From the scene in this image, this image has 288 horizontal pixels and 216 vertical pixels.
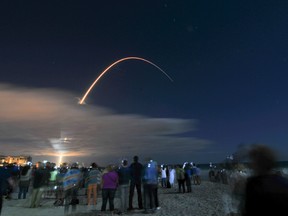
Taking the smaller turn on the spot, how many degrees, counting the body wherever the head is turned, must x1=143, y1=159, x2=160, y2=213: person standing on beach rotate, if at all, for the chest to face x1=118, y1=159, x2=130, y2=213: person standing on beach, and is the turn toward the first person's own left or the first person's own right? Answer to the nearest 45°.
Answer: approximately 45° to the first person's own left

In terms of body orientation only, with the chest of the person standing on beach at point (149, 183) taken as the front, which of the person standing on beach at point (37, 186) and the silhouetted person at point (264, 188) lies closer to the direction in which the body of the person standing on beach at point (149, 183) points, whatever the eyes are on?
the person standing on beach

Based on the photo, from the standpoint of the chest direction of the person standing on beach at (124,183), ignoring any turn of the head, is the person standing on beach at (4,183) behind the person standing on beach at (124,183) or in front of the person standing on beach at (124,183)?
behind

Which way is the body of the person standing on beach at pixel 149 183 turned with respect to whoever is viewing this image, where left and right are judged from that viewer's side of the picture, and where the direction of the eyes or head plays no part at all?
facing away from the viewer

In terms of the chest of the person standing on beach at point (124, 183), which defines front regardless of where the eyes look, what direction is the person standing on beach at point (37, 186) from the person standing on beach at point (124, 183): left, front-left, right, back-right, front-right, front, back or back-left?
left

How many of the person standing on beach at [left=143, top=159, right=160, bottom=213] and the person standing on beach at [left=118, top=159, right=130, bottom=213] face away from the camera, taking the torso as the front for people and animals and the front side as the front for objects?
2

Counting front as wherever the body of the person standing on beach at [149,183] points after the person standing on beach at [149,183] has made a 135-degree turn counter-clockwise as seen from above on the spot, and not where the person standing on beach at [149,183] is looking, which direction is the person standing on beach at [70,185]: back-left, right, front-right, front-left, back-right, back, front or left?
front-right

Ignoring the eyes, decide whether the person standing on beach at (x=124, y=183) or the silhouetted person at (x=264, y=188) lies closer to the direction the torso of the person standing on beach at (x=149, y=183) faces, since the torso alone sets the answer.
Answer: the person standing on beach

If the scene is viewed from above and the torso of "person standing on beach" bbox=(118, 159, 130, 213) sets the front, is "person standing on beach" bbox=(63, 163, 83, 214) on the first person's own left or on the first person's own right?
on the first person's own left

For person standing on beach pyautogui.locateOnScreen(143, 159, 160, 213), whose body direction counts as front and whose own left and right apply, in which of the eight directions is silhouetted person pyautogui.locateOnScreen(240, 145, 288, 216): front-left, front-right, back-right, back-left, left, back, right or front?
back

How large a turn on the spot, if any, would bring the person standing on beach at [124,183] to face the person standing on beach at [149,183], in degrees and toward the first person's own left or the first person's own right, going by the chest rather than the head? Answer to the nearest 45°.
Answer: approximately 135° to the first person's own right

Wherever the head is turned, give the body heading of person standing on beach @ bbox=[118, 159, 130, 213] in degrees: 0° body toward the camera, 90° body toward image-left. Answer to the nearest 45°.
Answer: approximately 180°
